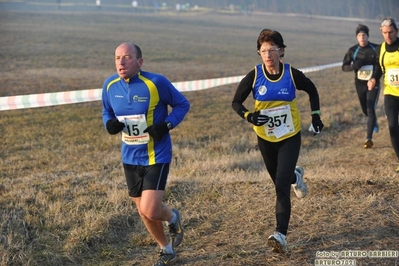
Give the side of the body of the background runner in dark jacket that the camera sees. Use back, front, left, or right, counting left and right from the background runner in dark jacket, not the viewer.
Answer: front
